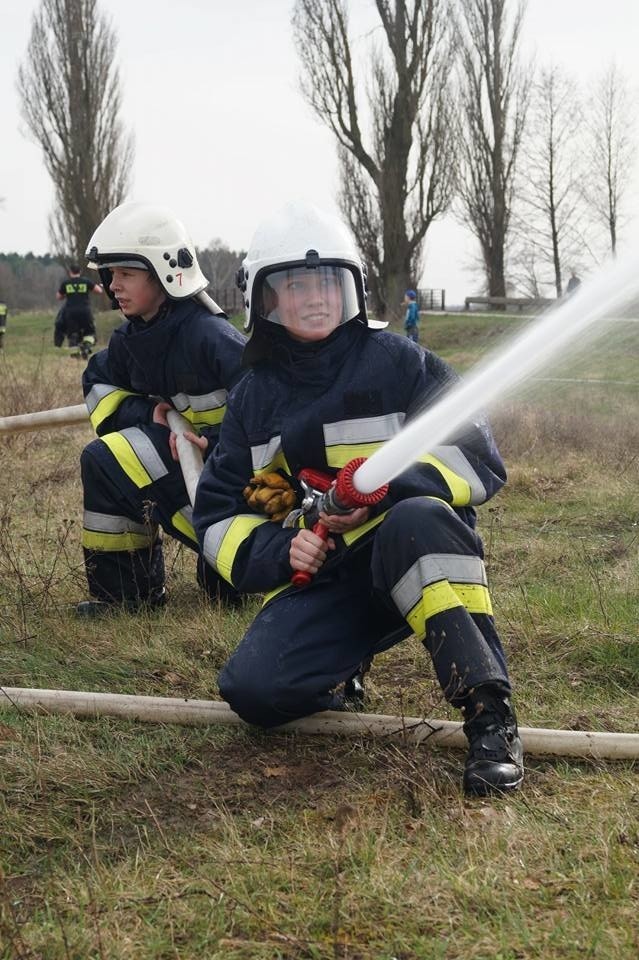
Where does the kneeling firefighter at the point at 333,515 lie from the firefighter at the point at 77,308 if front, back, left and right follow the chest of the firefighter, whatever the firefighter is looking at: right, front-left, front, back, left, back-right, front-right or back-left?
back

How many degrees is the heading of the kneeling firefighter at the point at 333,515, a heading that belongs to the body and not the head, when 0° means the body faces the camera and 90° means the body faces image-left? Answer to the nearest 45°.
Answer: approximately 0°

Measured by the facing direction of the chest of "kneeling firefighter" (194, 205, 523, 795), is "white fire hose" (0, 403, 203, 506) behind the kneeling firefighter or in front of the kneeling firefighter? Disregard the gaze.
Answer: behind

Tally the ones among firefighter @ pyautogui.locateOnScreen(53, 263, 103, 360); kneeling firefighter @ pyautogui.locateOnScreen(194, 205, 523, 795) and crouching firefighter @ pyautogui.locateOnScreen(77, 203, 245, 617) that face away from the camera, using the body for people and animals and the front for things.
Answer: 1

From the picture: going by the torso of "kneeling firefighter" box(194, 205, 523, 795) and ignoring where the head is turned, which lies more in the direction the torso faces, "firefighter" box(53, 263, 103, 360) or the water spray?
the water spray

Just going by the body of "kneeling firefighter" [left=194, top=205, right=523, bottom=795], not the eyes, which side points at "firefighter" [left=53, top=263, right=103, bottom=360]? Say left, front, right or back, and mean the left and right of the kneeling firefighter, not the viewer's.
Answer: back

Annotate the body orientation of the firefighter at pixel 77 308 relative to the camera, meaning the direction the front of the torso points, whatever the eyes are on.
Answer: away from the camera

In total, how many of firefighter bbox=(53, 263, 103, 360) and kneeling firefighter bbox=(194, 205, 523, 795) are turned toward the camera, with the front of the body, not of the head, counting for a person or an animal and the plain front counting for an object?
1

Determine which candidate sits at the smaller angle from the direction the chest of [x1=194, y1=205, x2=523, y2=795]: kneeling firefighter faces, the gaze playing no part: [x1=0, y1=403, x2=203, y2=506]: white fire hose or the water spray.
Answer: the water spray
